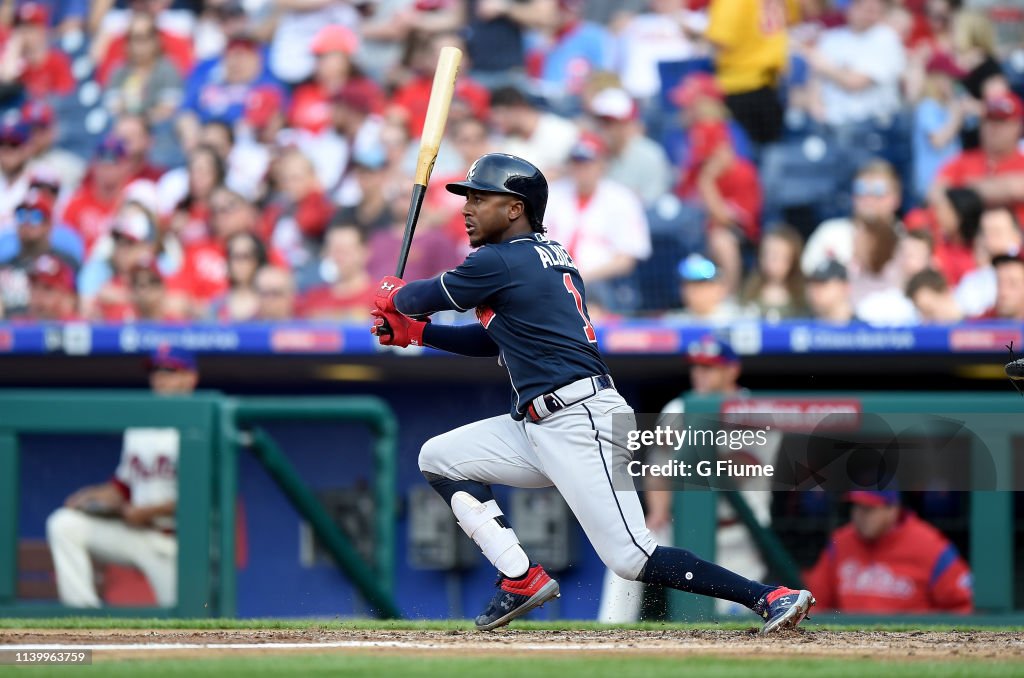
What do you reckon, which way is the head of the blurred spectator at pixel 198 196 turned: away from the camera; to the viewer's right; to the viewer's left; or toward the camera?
toward the camera

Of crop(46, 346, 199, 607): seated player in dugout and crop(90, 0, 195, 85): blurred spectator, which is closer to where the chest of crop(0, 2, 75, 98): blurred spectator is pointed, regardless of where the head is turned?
the seated player in dugout

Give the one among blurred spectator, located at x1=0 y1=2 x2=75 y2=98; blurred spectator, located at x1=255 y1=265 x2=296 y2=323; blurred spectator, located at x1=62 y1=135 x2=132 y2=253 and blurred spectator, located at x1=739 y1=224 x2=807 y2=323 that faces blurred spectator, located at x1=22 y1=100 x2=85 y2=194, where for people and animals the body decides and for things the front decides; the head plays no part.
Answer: blurred spectator, located at x1=0 y1=2 x2=75 y2=98

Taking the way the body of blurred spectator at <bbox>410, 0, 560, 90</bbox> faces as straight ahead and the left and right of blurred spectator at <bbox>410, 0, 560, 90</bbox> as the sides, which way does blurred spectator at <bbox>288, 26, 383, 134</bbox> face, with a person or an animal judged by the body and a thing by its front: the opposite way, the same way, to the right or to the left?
the same way

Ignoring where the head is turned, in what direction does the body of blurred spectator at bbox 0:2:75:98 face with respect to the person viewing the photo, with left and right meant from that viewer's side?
facing the viewer

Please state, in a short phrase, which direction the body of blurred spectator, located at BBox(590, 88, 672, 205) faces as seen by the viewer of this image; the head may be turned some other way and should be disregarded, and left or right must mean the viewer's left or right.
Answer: facing the viewer and to the left of the viewer

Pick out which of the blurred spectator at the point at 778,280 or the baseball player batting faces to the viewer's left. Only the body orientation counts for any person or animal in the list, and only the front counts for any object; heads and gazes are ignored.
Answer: the baseball player batting

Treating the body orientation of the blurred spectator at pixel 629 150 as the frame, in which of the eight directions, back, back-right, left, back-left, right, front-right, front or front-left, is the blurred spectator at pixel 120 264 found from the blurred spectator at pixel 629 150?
front-right

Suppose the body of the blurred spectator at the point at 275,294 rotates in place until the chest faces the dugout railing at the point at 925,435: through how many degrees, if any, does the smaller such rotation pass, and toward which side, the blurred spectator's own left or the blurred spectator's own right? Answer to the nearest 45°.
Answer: approximately 45° to the blurred spectator's own left

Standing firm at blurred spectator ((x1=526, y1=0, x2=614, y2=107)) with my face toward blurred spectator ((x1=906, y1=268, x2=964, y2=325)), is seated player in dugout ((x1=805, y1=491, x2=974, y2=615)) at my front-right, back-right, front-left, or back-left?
front-right

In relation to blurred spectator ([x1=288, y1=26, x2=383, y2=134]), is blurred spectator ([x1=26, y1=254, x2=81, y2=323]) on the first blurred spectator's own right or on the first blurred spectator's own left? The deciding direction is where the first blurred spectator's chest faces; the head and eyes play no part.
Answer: on the first blurred spectator's own right

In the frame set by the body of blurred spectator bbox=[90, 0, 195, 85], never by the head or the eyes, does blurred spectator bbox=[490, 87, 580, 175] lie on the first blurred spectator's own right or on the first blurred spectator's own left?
on the first blurred spectator's own left

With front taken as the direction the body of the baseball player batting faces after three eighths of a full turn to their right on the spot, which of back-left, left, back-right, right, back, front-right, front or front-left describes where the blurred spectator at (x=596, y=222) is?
front-left

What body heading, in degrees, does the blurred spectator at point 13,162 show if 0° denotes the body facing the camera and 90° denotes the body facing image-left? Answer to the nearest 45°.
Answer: approximately 0°

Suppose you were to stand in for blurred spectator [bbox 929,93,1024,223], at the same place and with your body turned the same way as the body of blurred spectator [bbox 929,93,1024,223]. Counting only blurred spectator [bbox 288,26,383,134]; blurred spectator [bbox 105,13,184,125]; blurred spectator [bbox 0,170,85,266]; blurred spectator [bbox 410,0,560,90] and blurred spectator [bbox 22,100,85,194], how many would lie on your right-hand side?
5

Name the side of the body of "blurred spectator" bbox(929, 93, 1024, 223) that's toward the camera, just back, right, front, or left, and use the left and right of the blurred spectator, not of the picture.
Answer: front
